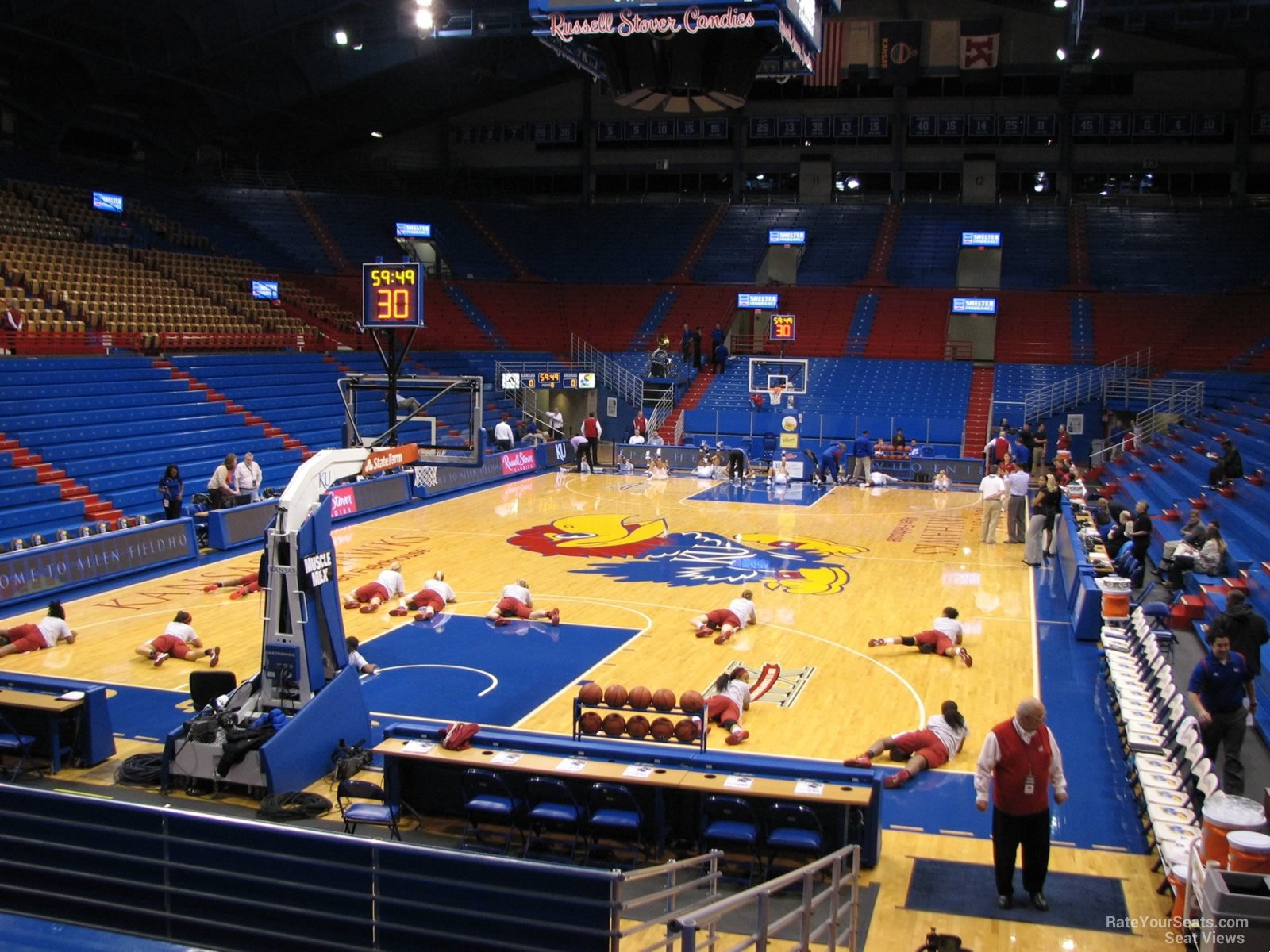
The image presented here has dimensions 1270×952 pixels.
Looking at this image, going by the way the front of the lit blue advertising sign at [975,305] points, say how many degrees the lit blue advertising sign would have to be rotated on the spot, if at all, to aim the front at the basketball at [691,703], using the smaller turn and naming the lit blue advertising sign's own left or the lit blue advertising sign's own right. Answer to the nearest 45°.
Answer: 0° — it already faces it

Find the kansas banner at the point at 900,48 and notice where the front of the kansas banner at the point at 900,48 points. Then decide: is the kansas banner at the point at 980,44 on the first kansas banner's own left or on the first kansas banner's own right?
on the first kansas banner's own left

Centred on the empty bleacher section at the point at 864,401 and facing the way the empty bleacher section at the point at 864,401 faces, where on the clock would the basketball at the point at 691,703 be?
The basketball is roughly at 12 o'clock from the empty bleacher section.

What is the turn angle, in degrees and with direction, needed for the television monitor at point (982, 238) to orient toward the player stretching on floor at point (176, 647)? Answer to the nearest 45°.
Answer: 0° — it already faces them

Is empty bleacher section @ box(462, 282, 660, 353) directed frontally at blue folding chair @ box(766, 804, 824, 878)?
yes

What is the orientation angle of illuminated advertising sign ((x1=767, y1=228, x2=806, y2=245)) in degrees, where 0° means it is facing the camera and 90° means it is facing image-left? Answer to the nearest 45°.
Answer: approximately 0°

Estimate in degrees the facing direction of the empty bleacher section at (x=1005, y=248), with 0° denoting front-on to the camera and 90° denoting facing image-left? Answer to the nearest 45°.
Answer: approximately 0°

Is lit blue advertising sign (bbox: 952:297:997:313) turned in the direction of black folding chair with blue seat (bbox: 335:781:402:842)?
yes

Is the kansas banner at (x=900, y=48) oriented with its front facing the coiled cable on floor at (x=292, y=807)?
yes

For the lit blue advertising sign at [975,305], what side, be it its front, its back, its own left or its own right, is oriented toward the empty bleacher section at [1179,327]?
left
